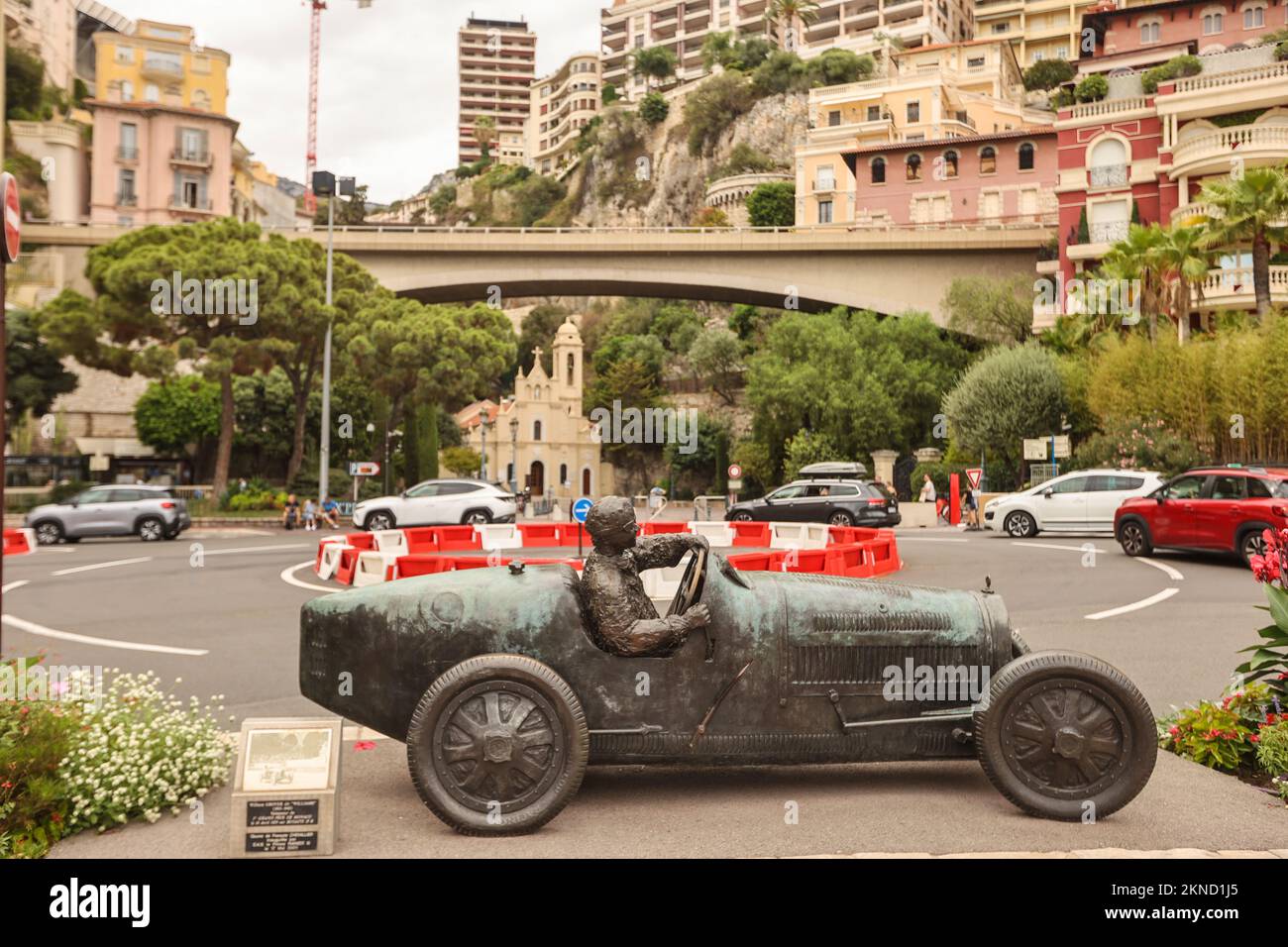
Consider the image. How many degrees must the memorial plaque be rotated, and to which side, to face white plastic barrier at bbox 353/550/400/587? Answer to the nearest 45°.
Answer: approximately 180°

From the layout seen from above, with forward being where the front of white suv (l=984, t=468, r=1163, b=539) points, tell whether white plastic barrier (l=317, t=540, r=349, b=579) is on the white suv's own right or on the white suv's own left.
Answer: on the white suv's own left

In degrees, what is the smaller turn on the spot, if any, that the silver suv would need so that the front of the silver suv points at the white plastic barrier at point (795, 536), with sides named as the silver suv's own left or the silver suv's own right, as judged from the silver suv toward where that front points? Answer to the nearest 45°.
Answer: approximately 135° to the silver suv's own left

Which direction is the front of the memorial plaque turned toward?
toward the camera

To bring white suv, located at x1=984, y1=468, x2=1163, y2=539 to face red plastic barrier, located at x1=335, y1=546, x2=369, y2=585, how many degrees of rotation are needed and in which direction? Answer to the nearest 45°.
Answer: approximately 45° to its left

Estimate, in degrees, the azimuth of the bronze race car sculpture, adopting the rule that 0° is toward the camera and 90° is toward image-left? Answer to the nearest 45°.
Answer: approximately 270°

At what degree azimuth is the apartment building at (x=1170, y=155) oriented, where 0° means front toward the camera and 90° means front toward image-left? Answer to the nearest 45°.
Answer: approximately 45°

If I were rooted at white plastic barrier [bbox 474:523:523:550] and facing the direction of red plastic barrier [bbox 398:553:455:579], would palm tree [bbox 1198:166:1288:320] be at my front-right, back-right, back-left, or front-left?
back-left

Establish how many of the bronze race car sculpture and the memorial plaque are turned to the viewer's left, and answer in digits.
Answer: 0

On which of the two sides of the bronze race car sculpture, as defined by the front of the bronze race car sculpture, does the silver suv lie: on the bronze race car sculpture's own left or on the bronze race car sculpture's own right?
on the bronze race car sculpture's own left

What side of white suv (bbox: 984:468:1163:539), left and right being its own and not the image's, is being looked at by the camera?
left
